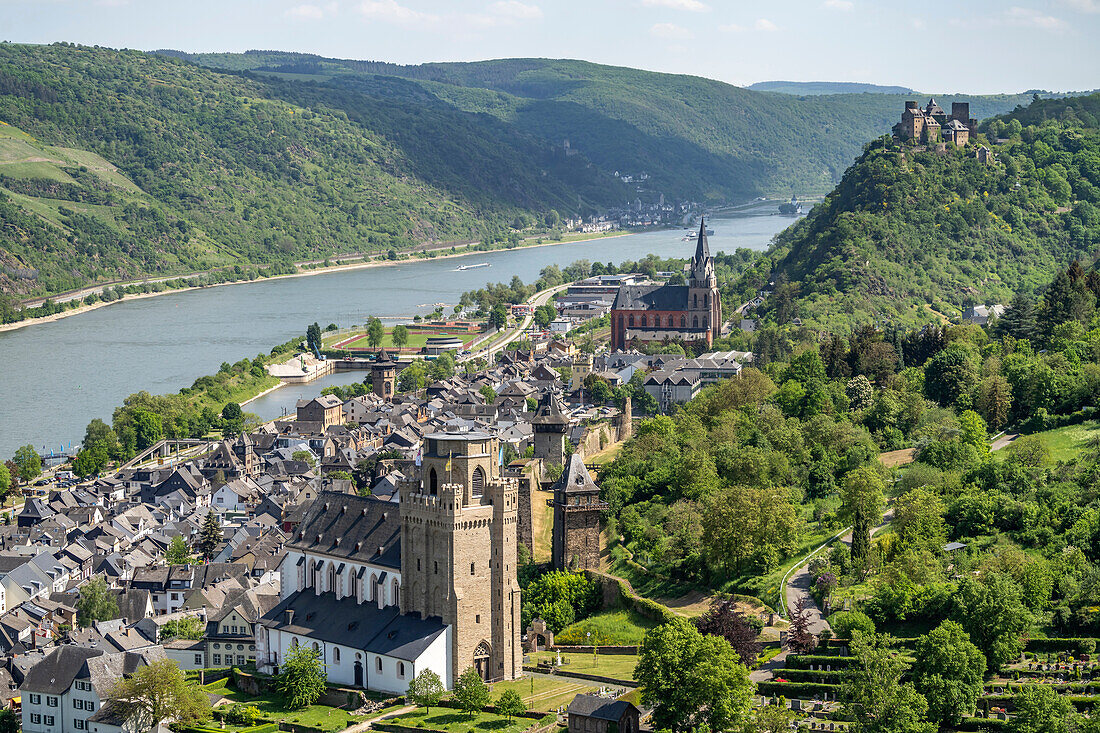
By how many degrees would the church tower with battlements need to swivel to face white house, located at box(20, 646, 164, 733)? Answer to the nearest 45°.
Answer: approximately 135° to its right

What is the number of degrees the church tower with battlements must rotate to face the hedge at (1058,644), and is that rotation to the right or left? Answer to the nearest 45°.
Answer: approximately 45° to its left

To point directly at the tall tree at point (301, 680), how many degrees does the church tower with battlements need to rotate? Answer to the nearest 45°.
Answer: approximately 135° to its right

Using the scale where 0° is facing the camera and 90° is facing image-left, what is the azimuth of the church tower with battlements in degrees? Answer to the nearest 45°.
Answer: approximately 315°

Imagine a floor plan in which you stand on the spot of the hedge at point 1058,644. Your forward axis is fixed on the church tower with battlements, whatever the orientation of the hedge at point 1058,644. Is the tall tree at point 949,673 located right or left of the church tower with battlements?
left

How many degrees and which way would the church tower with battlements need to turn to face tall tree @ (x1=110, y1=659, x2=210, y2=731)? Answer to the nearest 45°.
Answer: approximately 135° to its right
